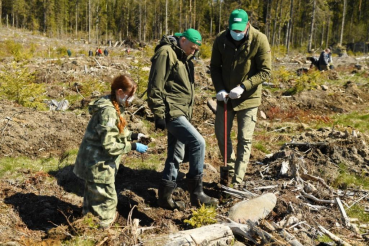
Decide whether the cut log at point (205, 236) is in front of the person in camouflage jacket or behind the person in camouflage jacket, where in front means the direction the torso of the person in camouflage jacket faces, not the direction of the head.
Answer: in front

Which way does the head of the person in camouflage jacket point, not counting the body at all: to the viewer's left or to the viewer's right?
to the viewer's right

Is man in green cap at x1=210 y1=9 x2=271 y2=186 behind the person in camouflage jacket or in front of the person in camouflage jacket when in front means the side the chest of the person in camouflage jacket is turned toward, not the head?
in front

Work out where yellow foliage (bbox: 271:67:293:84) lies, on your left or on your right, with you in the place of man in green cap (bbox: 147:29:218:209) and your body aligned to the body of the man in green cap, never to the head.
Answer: on your left

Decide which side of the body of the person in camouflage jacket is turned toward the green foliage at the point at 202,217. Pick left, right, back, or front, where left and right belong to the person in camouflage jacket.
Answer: front

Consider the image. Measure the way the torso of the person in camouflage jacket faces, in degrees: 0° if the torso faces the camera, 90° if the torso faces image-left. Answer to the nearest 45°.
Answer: approximately 270°

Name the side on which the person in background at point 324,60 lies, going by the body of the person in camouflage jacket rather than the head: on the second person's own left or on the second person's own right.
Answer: on the second person's own left
